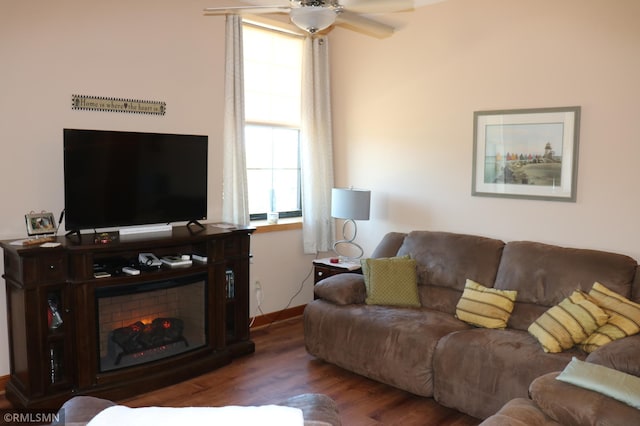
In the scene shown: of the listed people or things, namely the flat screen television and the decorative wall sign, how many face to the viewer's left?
0

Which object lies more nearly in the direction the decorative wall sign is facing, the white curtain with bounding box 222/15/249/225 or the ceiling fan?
the ceiling fan

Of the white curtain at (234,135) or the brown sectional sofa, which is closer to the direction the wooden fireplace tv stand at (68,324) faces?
the brown sectional sofa

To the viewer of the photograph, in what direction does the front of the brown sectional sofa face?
facing the viewer and to the left of the viewer

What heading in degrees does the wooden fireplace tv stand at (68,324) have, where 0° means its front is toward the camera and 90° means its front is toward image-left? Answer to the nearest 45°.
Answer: approximately 315°

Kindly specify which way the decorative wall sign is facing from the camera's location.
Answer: facing the viewer and to the right of the viewer

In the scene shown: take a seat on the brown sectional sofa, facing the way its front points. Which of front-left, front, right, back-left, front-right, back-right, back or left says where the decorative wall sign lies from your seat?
front-right

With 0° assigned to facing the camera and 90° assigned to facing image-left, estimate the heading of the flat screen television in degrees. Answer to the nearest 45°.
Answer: approximately 315°

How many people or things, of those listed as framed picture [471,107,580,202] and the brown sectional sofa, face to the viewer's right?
0

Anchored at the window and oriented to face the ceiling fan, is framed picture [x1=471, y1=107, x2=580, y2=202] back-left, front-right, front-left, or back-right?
front-left

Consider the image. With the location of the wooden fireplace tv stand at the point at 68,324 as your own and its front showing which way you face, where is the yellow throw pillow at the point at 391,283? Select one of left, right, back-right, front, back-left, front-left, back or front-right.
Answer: front-left

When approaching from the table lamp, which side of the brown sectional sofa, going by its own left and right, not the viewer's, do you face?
right

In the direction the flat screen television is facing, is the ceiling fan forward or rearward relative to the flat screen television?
forward

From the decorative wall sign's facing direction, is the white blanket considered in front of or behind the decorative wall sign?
in front

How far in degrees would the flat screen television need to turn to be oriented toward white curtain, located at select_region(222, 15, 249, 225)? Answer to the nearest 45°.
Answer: approximately 90° to its left

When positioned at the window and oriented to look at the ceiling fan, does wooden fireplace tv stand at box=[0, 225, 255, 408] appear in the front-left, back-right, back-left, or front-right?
front-right
